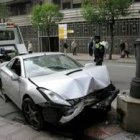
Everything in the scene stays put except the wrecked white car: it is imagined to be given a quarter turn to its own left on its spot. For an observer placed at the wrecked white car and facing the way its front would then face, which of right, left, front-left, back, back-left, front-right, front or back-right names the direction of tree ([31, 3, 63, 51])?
front-left

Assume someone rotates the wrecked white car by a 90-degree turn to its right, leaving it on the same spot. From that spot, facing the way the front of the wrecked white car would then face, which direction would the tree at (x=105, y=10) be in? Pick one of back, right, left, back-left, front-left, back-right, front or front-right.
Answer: back-right

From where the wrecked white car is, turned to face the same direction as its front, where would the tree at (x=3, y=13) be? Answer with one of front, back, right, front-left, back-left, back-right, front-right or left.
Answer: back-left

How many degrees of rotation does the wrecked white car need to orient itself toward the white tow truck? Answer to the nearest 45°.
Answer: approximately 135° to its left

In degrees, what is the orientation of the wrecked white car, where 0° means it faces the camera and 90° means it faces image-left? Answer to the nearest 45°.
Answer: approximately 315°
